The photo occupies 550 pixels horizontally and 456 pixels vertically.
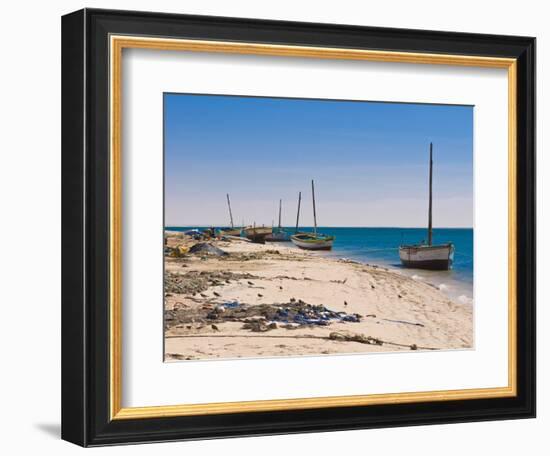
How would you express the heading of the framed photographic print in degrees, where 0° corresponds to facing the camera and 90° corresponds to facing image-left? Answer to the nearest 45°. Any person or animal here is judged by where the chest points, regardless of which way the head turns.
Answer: approximately 315°
